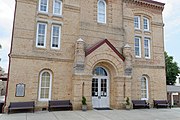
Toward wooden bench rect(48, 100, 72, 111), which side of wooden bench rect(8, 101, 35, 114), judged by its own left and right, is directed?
left

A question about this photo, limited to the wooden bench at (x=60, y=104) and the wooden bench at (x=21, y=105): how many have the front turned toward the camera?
2

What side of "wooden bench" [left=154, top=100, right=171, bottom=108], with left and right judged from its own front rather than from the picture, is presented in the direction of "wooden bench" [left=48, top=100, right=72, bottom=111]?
right

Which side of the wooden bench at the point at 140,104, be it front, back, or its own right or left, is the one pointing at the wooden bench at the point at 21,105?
right

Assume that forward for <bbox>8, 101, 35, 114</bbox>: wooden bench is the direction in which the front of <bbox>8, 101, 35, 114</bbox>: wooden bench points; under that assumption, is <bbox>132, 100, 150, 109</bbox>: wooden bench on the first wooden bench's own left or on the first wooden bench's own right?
on the first wooden bench's own left

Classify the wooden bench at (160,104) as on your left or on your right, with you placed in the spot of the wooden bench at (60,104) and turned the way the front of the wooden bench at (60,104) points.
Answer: on your left

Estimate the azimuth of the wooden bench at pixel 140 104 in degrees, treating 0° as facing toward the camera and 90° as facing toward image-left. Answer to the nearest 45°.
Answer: approximately 315°

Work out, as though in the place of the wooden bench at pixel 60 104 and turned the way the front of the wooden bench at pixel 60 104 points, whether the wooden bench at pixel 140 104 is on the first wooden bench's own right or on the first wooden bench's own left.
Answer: on the first wooden bench's own left
